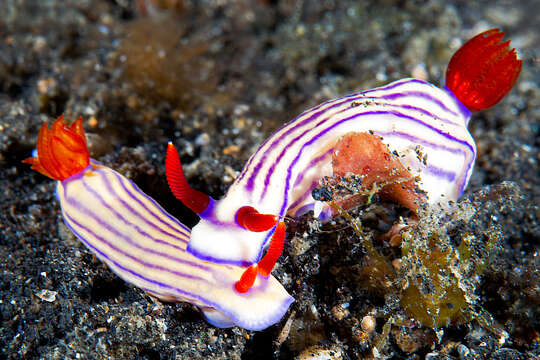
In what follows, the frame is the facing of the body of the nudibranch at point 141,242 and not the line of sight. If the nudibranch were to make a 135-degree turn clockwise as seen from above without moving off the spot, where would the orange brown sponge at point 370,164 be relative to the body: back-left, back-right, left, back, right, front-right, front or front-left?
back

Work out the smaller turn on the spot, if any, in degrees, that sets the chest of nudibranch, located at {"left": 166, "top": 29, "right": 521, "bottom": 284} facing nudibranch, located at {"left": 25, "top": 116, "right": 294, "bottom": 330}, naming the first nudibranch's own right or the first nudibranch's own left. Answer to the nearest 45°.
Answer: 0° — it already faces it

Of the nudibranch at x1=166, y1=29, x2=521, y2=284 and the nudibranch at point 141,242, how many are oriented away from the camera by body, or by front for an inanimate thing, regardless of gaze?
0

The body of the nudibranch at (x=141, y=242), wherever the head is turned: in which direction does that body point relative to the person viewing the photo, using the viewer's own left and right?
facing the viewer and to the right of the viewer
